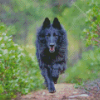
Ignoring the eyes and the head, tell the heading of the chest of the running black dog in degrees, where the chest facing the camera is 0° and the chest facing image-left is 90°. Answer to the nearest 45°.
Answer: approximately 0°

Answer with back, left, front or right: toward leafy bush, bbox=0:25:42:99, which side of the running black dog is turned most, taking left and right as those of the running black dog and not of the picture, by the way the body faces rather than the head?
right
